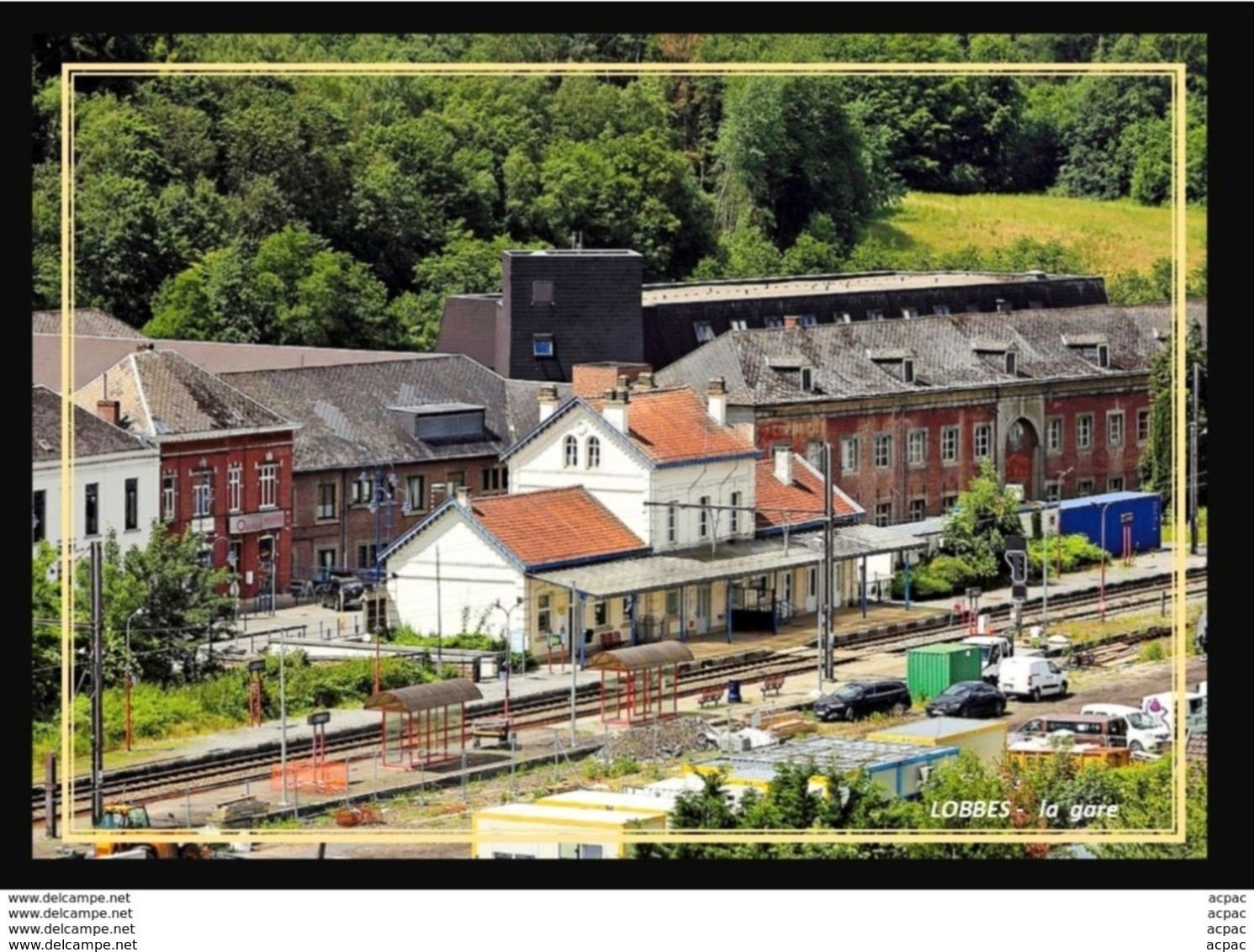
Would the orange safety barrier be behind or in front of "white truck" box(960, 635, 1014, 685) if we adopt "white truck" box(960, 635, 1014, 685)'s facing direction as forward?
in front

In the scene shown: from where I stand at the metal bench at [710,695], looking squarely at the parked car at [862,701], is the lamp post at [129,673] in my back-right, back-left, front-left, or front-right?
back-right

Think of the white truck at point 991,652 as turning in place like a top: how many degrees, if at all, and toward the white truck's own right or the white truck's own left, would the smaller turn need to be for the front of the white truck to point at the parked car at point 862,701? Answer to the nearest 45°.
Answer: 0° — it already faces it
